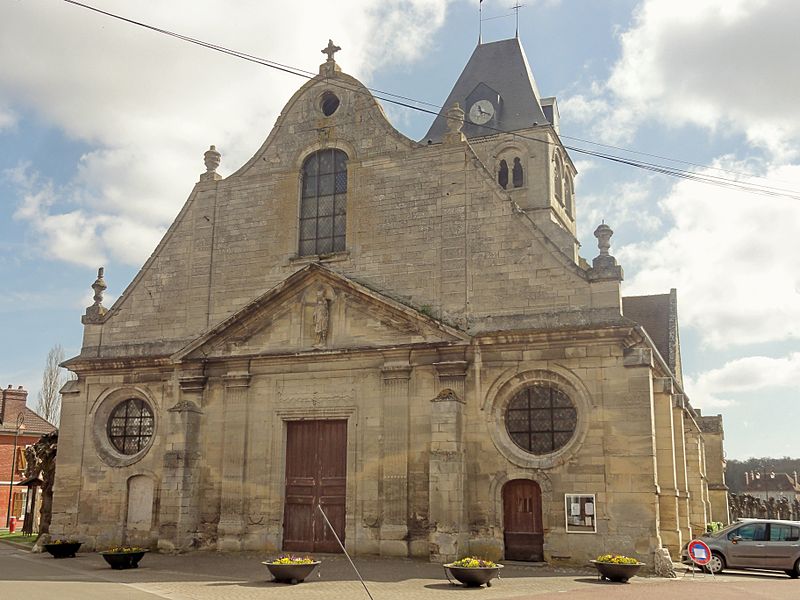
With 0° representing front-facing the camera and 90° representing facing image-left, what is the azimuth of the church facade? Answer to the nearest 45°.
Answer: approximately 0°

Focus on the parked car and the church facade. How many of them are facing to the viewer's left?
1

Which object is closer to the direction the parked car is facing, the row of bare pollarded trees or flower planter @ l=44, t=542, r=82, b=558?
the flower planter

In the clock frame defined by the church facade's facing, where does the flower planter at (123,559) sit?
The flower planter is roughly at 2 o'clock from the church facade.

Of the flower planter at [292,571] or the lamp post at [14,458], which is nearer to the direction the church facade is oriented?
the flower planter

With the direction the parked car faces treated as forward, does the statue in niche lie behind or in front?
in front

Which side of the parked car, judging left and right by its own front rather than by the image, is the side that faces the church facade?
front

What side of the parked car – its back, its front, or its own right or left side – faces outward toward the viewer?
left

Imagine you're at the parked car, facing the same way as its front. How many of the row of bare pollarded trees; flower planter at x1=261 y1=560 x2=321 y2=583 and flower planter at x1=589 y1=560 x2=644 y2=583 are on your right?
1

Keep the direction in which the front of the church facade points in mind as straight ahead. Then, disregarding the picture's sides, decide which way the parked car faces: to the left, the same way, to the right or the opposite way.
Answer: to the right

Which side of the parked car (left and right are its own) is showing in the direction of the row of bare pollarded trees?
right
